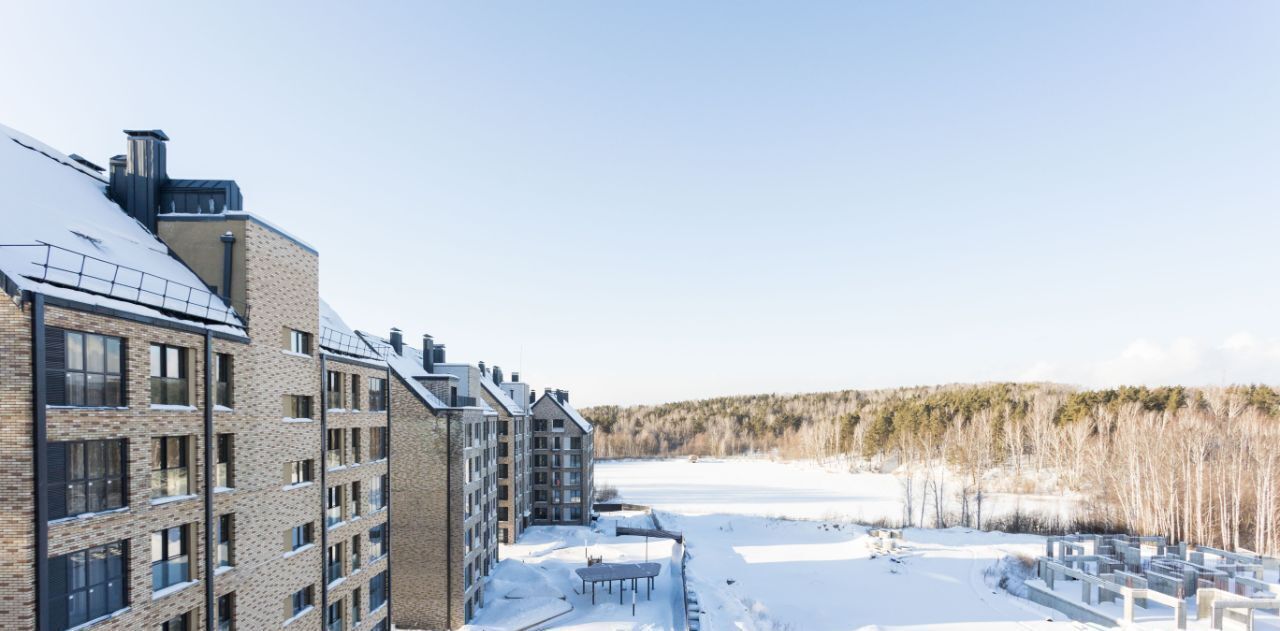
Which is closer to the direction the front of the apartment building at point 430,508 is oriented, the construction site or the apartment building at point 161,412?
the construction site

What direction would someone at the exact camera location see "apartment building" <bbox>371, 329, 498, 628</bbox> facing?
facing to the right of the viewer

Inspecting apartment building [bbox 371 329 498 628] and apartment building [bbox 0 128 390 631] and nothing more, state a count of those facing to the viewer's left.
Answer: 0

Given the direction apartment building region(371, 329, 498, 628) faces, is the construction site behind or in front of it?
in front

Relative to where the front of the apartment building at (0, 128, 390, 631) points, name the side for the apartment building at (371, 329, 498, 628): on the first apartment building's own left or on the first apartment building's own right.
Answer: on the first apartment building's own left

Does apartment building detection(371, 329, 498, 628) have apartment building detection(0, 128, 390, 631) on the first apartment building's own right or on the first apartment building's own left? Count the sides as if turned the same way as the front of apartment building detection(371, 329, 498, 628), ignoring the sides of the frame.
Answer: on the first apartment building's own right

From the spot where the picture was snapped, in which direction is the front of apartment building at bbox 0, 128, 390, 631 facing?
facing the viewer and to the right of the viewer
